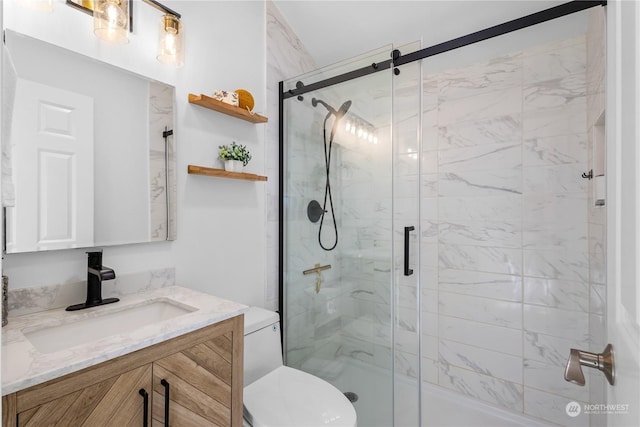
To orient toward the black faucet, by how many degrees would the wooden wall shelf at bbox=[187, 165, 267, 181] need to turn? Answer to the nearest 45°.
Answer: approximately 90° to its right

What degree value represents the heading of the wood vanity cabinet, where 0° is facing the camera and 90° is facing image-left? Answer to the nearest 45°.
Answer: approximately 315°

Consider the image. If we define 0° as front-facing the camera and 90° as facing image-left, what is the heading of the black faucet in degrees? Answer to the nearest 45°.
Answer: approximately 315°
